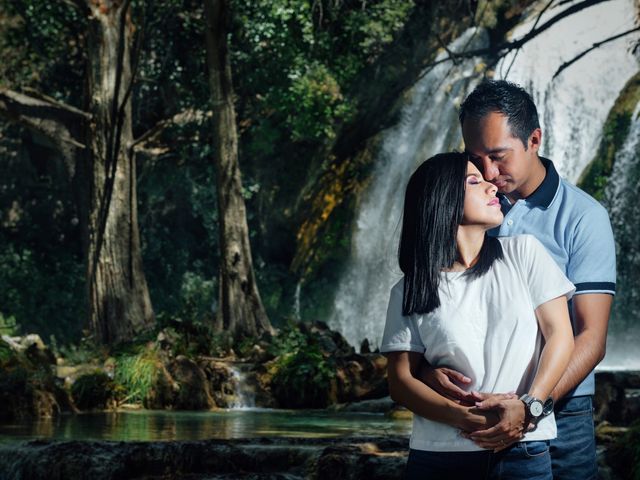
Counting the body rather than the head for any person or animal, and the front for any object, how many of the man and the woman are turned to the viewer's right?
0

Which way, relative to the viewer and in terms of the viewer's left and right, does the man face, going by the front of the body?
facing the viewer and to the left of the viewer

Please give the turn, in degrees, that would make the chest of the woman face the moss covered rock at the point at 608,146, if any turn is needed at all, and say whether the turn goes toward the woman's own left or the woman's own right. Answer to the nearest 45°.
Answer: approximately 180°

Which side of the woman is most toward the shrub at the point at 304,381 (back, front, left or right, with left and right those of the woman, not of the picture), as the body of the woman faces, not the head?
back

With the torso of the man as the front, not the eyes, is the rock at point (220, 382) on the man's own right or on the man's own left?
on the man's own right

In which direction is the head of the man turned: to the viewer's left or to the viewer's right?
to the viewer's left

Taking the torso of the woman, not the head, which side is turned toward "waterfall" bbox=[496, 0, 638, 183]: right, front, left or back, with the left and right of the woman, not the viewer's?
back

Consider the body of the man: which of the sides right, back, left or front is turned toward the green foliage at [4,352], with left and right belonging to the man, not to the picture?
right

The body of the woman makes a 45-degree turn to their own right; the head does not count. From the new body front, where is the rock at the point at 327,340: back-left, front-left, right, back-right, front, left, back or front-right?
back-right

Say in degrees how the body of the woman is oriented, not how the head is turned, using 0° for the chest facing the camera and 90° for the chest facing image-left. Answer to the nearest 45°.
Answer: approximately 0°

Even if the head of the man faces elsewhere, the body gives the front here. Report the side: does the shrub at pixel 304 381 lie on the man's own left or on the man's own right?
on the man's own right

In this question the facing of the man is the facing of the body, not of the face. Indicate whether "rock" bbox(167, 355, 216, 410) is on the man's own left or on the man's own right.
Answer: on the man's own right

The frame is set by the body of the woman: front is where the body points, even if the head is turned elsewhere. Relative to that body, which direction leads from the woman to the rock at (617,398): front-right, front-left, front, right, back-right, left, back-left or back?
back

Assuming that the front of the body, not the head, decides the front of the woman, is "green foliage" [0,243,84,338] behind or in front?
behind

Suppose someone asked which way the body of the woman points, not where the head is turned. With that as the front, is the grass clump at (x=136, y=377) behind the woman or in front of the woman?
behind
